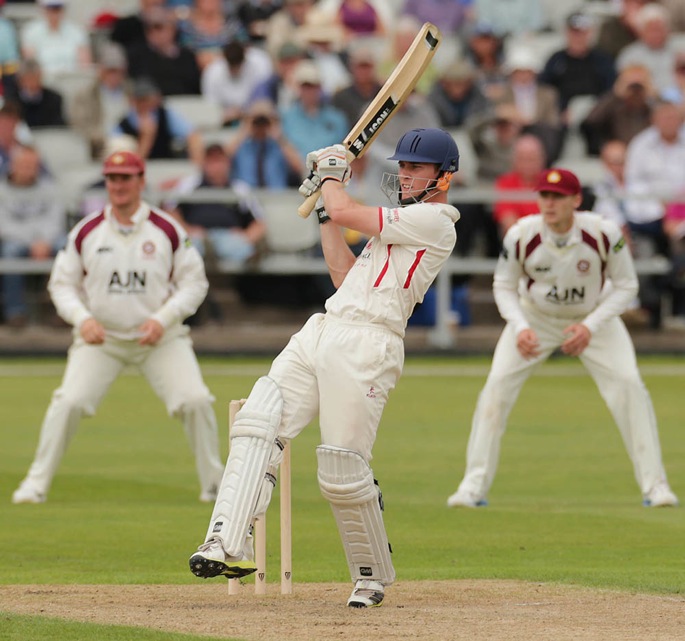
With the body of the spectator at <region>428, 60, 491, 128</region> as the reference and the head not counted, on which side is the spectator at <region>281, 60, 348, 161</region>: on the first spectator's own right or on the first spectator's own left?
on the first spectator's own right

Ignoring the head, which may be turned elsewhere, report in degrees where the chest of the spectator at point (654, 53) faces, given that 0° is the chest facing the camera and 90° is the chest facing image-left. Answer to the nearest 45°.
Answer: approximately 0°

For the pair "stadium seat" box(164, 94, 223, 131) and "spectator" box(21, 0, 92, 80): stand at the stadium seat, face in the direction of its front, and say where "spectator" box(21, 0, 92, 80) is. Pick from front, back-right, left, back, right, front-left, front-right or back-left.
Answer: right

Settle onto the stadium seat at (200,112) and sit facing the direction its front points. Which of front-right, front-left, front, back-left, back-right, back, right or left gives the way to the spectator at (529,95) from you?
left

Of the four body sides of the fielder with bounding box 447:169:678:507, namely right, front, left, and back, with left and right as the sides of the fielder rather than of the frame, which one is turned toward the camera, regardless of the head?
front

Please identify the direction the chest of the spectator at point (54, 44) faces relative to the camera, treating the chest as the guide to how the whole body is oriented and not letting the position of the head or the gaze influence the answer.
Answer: toward the camera

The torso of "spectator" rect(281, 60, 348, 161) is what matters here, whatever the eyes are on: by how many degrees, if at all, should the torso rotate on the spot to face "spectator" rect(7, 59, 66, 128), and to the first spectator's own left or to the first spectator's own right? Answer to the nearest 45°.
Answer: approximately 90° to the first spectator's own right

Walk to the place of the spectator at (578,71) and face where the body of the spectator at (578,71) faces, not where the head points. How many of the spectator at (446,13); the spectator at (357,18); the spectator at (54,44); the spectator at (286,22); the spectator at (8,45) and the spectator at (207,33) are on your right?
6
